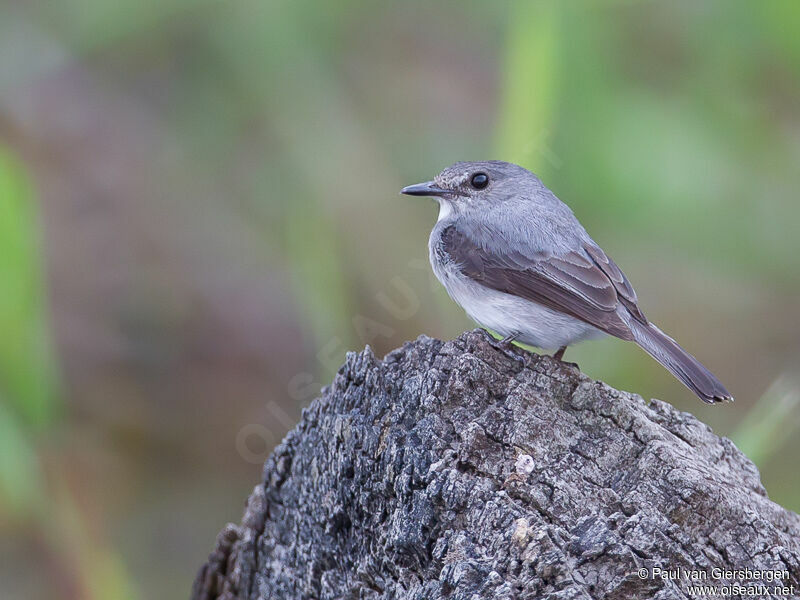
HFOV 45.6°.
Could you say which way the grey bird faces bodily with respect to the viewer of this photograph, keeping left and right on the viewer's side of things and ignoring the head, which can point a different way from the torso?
facing to the left of the viewer

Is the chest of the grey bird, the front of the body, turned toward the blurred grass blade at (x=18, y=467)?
no

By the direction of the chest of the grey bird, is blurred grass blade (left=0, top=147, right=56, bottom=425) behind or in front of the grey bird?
in front
